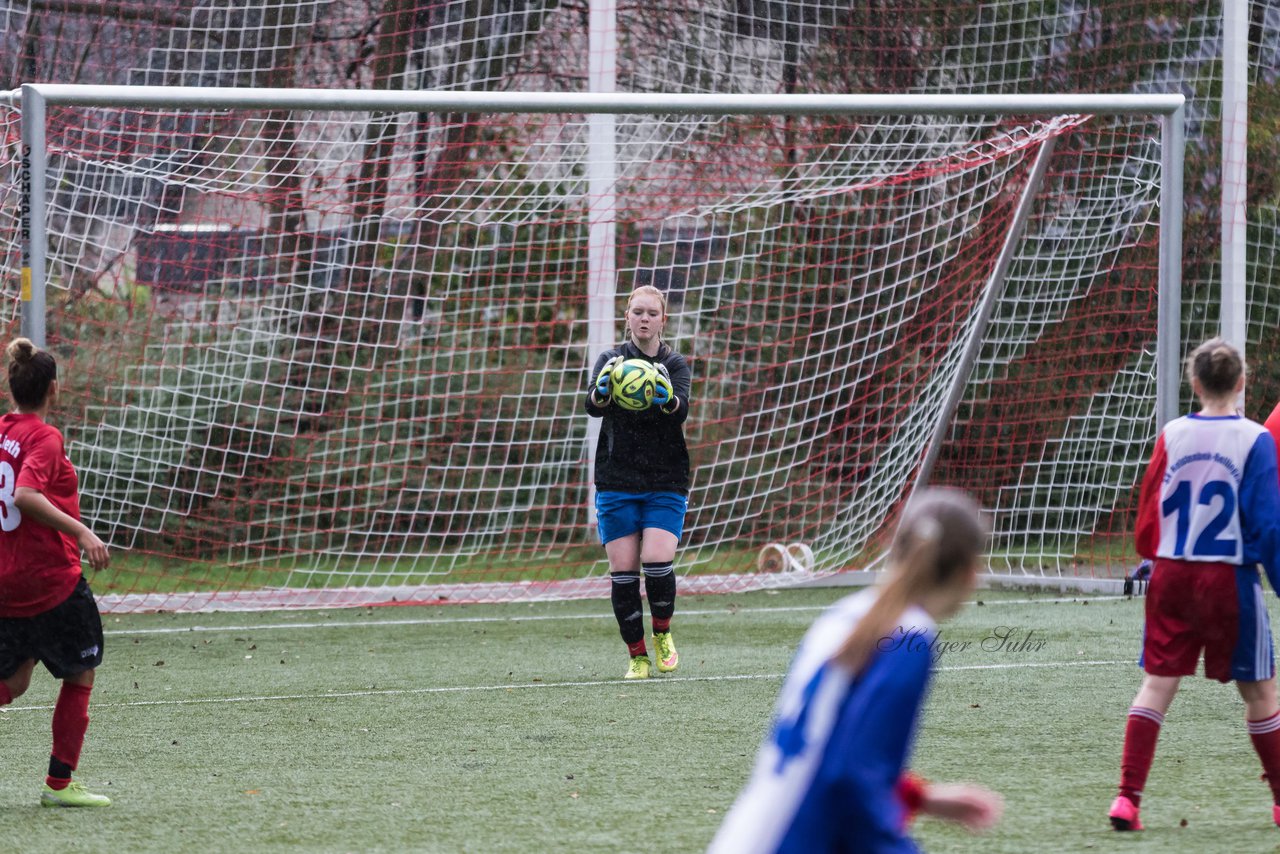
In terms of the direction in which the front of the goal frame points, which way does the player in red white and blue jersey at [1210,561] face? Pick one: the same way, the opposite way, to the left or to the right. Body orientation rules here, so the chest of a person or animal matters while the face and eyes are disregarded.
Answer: the opposite way

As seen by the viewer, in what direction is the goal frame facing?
toward the camera

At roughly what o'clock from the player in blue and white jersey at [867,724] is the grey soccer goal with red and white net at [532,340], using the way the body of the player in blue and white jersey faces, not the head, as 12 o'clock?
The grey soccer goal with red and white net is roughly at 10 o'clock from the player in blue and white jersey.

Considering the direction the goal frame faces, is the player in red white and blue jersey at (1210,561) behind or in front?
in front

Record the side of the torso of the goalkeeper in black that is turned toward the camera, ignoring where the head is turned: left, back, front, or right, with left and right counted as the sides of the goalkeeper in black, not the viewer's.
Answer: front

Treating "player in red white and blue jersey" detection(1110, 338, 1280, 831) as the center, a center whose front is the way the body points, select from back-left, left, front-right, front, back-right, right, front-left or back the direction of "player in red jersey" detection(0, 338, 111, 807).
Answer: left

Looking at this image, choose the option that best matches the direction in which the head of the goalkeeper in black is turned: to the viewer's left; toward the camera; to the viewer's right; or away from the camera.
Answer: toward the camera

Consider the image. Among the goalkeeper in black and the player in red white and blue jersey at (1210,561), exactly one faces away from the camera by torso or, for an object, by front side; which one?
the player in red white and blue jersey

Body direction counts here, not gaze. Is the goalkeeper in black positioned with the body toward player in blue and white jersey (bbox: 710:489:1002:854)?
yes

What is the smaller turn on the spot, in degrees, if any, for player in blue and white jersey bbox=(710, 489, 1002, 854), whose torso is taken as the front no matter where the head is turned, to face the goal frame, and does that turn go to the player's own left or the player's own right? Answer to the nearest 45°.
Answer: approximately 45° to the player's own left

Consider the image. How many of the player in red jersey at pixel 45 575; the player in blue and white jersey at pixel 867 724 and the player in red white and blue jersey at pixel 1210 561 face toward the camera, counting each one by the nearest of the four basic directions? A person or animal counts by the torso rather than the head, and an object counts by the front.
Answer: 0

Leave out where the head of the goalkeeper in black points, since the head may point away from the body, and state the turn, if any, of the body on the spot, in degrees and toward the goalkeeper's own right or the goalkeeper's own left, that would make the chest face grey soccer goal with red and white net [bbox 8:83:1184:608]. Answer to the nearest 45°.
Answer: approximately 180°

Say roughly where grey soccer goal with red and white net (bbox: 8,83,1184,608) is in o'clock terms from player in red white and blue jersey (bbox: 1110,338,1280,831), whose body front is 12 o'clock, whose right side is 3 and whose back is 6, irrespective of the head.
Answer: The grey soccer goal with red and white net is roughly at 11 o'clock from the player in red white and blue jersey.

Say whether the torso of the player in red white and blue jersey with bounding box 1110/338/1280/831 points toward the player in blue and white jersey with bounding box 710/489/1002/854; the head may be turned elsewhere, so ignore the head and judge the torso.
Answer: no

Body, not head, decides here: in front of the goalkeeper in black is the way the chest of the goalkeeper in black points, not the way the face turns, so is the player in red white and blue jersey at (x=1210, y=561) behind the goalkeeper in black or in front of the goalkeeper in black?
in front

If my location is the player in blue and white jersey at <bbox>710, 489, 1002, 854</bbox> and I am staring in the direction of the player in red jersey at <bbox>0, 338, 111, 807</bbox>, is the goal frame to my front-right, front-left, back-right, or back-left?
front-right

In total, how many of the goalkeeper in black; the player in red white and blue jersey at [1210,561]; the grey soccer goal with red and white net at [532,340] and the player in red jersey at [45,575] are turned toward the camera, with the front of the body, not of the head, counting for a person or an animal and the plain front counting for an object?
2

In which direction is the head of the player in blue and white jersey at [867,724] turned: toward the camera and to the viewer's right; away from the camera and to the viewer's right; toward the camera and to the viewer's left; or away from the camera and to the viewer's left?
away from the camera and to the viewer's right

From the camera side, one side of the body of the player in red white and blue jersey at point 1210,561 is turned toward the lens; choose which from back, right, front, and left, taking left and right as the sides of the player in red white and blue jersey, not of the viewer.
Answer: back

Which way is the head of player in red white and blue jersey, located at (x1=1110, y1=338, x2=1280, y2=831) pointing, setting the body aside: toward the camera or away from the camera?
away from the camera

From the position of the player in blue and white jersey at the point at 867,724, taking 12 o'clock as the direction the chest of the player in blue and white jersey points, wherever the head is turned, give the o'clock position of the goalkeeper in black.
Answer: The goalkeeper in black is roughly at 10 o'clock from the player in blue and white jersey.
